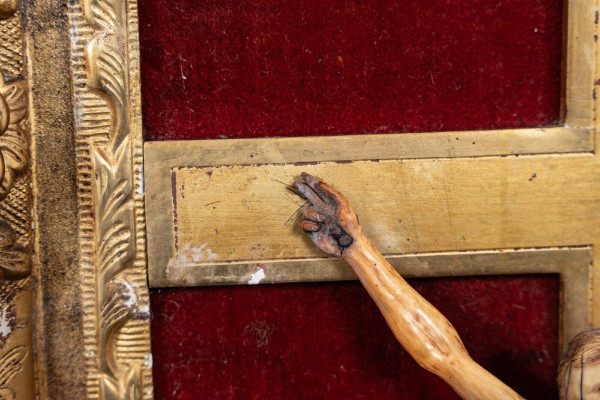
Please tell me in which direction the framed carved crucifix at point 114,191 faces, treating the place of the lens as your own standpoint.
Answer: facing the viewer
